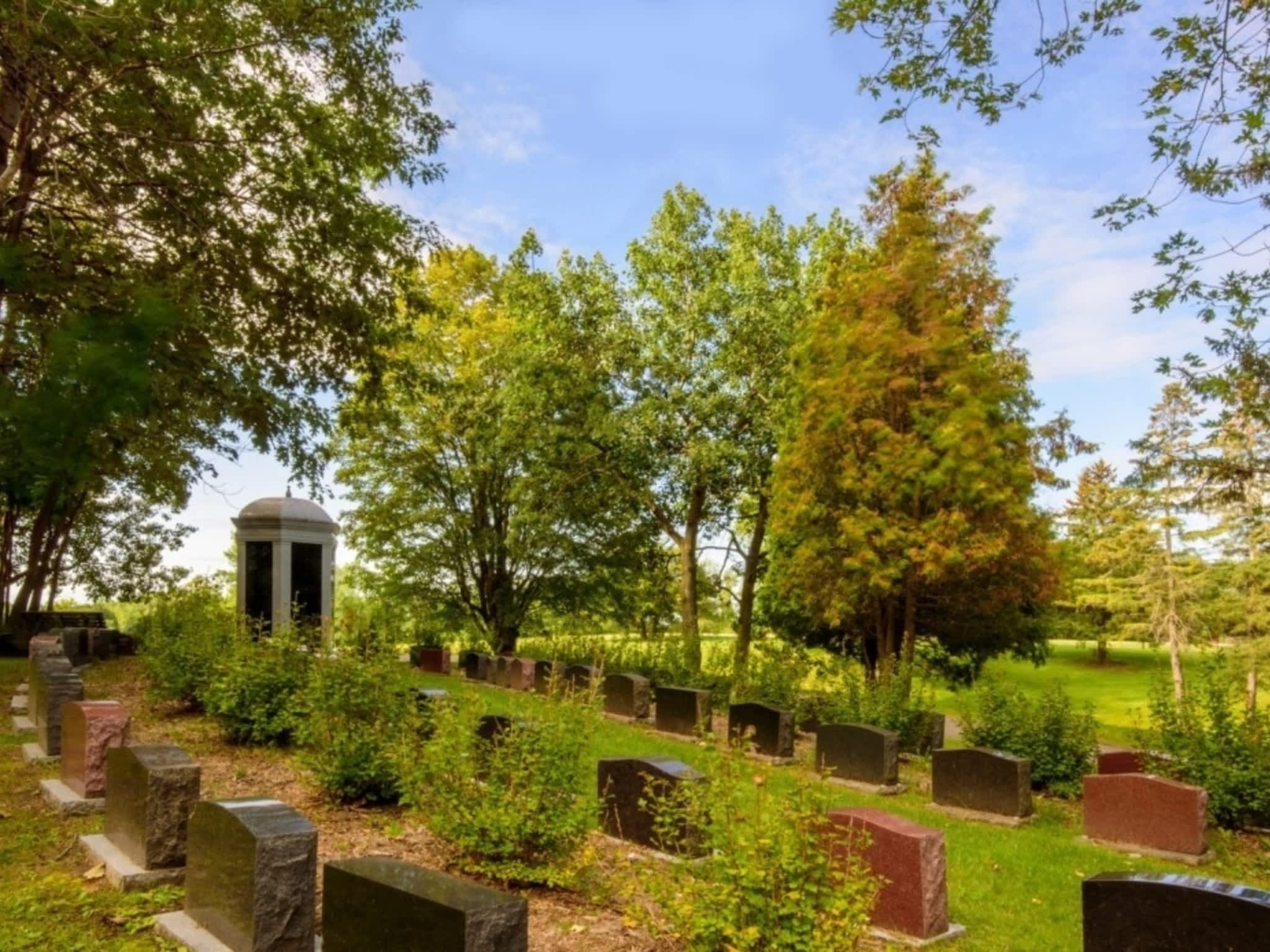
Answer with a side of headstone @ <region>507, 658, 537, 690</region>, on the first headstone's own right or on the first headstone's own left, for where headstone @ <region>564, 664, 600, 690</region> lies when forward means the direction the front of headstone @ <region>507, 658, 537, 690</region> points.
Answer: on the first headstone's own left

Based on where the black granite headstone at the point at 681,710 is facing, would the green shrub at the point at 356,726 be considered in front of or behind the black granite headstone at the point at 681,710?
in front

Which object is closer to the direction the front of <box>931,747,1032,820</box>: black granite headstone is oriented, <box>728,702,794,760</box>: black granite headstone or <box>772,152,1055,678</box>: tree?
the black granite headstone

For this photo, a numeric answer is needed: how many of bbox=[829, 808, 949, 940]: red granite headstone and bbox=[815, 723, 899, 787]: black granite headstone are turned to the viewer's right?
0

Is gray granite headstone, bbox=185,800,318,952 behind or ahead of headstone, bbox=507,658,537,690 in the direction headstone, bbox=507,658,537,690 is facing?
ahead

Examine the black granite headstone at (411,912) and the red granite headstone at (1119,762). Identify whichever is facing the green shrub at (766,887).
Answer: the red granite headstone

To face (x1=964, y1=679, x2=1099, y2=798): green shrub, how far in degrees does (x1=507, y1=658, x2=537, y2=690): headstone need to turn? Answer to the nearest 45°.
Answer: approximately 90° to its left

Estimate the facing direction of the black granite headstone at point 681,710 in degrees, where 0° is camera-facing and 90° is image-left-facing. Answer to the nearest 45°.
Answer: approximately 45°

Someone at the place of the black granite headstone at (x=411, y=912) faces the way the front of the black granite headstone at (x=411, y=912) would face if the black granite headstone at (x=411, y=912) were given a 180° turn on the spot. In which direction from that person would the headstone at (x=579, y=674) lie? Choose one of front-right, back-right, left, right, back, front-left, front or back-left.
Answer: front-left

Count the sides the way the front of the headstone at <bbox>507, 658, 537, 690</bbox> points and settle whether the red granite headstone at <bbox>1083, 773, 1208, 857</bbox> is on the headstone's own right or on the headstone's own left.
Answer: on the headstone's own left

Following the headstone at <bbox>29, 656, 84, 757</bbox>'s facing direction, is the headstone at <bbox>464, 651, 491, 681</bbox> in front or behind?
behind

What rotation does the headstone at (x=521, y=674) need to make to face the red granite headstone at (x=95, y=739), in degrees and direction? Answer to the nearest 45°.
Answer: approximately 45° to its left
